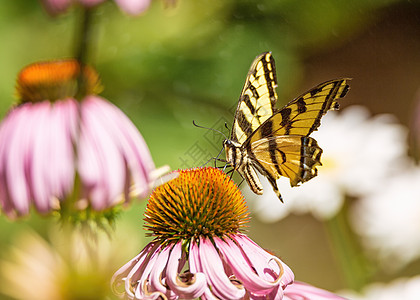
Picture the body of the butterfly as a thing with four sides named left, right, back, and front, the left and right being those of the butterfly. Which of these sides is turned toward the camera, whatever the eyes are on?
left
